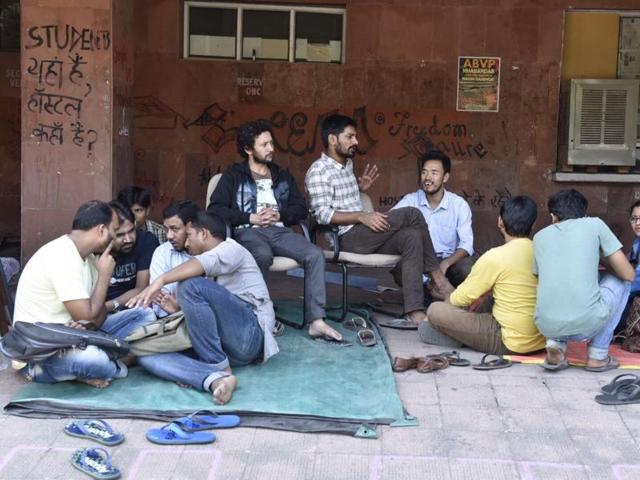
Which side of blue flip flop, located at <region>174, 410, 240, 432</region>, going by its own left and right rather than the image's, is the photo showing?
left

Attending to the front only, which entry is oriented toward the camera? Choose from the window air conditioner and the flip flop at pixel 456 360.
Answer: the window air conditioner

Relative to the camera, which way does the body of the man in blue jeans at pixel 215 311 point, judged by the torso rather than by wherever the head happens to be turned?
to the viewer's left

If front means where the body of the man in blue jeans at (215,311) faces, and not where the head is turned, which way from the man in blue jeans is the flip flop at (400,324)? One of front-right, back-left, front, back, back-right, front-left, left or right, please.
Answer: back-right

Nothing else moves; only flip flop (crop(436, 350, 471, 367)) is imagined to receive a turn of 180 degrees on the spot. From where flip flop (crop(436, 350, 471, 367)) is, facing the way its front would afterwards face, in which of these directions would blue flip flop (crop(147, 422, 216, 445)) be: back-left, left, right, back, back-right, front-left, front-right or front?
back-right

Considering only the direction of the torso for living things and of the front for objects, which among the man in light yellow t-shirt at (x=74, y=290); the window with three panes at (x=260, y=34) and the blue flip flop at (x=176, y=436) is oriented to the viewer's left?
the blue flip flop

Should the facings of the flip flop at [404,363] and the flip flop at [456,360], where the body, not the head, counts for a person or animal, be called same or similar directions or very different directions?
same or similar directions

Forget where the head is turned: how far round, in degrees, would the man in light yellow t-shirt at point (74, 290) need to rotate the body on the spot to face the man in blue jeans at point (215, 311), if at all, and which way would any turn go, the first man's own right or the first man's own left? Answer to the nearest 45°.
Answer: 0° — they already face them

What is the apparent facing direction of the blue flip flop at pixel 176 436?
to the viewer's left

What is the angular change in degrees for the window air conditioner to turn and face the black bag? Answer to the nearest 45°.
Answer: approximately 45° to its right

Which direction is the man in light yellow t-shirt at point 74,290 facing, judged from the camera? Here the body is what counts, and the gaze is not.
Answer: to the viewer's right

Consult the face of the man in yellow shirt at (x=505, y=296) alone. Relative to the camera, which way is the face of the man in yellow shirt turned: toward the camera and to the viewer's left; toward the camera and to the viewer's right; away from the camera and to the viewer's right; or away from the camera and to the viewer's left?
away from the camera and to the viewer's left
